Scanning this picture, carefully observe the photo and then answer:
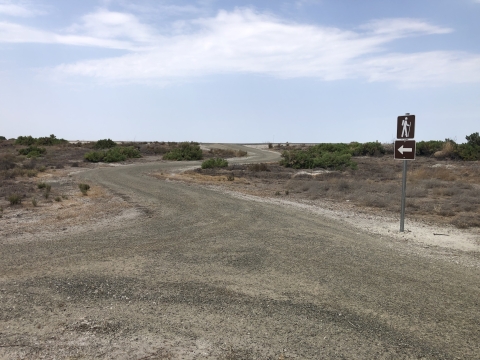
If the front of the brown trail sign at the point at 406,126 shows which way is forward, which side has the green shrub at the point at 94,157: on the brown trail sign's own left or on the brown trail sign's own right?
on the brown trail sign's own right

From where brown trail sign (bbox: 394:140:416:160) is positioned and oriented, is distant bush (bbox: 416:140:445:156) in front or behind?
behind

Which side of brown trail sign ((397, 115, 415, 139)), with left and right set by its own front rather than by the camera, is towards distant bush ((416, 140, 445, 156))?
back

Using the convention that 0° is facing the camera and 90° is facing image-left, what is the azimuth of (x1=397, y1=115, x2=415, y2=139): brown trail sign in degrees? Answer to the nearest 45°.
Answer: approximately 0°

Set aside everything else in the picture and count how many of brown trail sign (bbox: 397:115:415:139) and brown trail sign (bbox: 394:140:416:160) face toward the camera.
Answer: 2

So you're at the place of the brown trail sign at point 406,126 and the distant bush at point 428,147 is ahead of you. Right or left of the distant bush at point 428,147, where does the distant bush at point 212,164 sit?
left

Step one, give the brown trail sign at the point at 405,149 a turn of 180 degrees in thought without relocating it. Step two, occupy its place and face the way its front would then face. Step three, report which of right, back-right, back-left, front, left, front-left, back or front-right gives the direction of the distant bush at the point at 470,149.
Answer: front

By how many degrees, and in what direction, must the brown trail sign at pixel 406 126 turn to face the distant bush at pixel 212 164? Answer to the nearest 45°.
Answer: approximately 135° to its right
